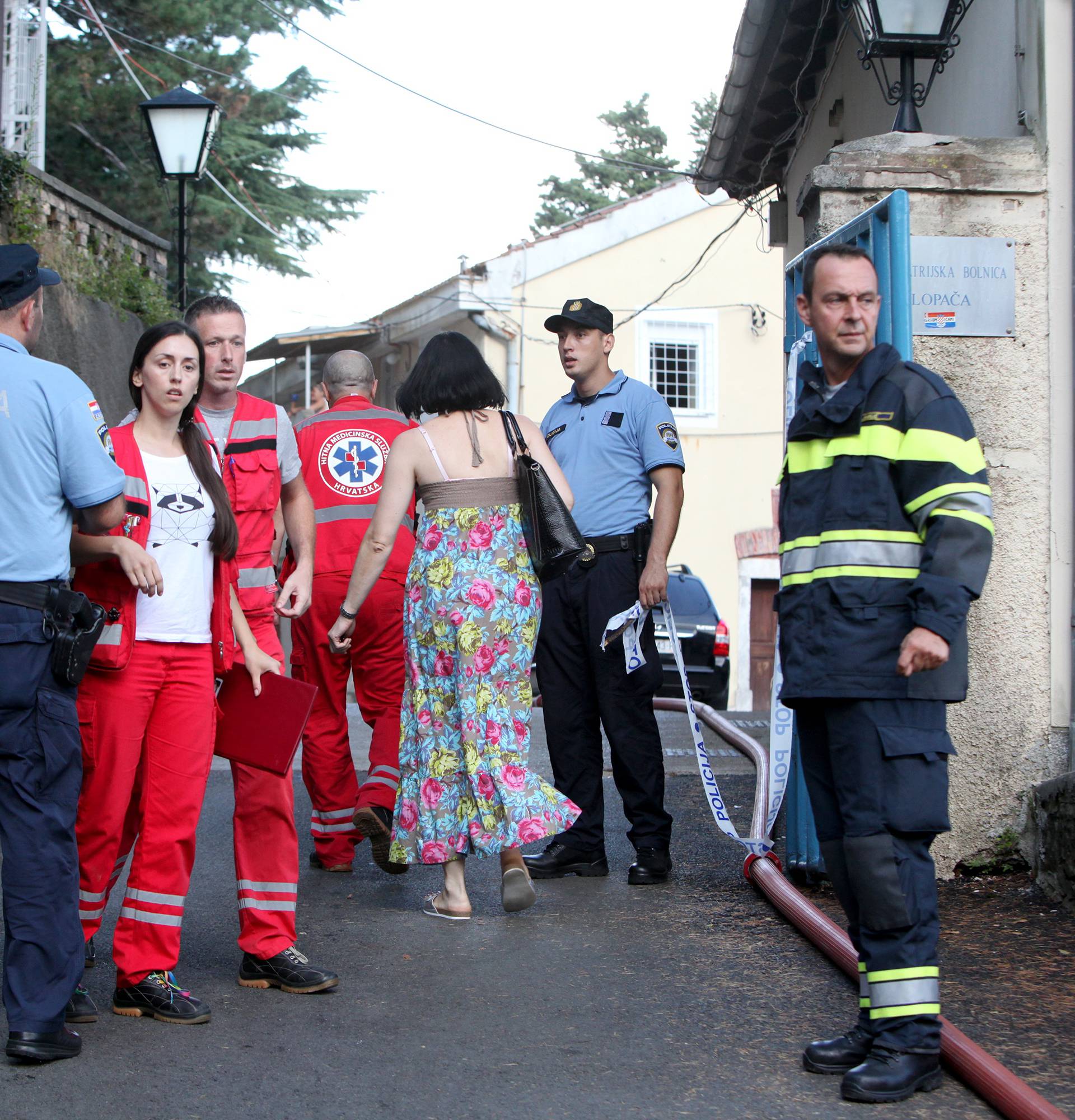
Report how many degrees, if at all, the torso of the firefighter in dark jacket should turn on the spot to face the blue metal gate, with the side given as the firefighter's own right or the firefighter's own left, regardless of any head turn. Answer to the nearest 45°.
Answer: approximately 135° to the firefighter's own right

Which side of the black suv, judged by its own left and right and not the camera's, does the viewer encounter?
back

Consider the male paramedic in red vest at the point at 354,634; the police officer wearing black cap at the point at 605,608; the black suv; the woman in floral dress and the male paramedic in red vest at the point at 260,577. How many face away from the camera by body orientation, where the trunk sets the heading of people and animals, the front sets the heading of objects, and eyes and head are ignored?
3

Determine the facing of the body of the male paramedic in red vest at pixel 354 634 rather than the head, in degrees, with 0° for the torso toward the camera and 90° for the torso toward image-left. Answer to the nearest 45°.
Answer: approximately 180°

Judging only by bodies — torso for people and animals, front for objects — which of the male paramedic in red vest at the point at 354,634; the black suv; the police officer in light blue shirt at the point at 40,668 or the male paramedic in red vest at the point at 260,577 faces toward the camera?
the male paramedic in red vest at the point at 260,577

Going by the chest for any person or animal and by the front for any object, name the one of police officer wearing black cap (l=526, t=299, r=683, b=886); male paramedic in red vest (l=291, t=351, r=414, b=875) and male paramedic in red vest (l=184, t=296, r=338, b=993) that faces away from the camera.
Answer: male paramedic in red vest (l=291, t=351, r=414, b=875)

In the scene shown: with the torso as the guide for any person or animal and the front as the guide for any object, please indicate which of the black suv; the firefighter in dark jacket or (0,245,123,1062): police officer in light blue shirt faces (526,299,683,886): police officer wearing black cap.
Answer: the police officer in light blue shirt

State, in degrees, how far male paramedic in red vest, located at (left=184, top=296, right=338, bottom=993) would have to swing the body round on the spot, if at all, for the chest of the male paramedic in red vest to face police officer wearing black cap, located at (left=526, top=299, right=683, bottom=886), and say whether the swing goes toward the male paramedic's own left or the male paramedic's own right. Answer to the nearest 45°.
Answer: approximately 135° to the male paramedic's own left

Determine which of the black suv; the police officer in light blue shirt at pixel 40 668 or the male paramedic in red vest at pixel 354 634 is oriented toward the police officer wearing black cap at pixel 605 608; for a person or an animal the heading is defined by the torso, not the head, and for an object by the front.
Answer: the police officer in light blue shirt

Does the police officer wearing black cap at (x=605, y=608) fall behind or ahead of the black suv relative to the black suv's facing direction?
behind

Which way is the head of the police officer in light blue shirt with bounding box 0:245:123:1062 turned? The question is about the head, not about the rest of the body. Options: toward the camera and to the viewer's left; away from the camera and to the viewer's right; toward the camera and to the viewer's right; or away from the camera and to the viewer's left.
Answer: away from the camera and to the viewer's right

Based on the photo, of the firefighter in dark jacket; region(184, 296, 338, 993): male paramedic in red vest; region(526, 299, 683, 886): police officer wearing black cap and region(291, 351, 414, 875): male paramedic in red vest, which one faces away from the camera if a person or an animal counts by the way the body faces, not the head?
region(291, 351, 414, 875): male paramedic in red vest
